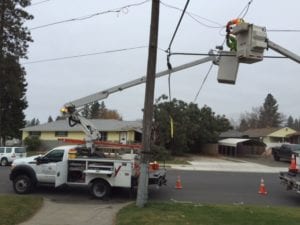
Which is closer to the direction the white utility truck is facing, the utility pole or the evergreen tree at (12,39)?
the evergreen tree

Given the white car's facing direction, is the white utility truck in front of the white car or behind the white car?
behind

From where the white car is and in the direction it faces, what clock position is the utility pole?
The utility pole is roughly at 7 o'clock from the white car.

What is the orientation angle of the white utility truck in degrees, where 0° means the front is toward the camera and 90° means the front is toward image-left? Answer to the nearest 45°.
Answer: approximately 90°

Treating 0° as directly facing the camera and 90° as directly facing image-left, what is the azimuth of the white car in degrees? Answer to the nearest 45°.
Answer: approximately 135°

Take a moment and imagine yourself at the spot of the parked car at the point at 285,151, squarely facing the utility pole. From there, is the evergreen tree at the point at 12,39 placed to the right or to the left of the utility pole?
right

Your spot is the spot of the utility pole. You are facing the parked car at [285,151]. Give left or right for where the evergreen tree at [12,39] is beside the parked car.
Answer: left

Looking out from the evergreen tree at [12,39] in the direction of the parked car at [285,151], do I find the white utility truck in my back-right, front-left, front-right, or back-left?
front-right

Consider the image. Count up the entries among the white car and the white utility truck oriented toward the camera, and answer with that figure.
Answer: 0
